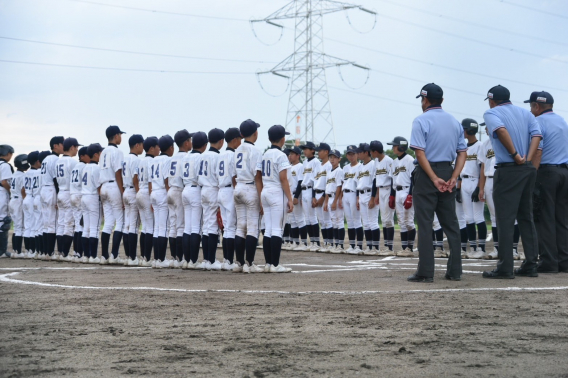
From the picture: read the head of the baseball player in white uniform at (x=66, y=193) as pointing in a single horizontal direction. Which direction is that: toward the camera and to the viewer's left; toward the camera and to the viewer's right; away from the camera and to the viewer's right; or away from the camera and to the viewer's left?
away from the camera and to the viewer's right

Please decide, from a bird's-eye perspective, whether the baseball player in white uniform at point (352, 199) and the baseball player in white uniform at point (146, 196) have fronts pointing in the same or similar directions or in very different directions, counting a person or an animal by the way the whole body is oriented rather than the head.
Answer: very different directions

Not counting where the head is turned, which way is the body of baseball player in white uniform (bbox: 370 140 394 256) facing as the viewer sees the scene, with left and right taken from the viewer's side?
facing the viewer and to the left of the viewer

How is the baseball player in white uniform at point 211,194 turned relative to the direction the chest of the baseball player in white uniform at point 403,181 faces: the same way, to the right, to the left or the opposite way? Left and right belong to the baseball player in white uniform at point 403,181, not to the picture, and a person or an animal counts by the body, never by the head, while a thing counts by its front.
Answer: the opposite way

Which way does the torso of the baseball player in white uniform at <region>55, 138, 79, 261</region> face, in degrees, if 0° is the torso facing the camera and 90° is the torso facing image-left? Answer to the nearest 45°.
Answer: approximately 225°

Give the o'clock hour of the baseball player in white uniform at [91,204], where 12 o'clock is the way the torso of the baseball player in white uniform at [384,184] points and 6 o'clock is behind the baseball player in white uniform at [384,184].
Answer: the baseball player in white uniform at [91,204] is roughly at 1 o'clock from the baseball player in white uniform at [384,184].

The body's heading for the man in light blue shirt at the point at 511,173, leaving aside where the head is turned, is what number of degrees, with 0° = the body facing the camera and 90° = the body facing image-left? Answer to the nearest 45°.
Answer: approximately 135°

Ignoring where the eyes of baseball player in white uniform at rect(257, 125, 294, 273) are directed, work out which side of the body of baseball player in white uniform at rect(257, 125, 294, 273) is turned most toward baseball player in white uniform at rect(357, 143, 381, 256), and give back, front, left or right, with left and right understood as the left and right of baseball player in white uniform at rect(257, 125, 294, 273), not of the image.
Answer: front

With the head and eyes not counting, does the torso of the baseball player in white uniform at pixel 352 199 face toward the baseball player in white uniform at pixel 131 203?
yes

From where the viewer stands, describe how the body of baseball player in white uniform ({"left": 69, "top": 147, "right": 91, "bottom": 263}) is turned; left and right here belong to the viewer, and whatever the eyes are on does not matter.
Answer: facing away from the viewer and to the right of the viewer

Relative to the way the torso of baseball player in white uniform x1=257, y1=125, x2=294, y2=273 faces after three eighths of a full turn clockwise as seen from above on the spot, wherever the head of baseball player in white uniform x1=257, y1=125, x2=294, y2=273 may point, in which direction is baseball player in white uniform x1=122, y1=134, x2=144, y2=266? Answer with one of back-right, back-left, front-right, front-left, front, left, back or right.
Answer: back-right

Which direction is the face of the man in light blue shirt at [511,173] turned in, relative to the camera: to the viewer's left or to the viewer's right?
to the viewer's left

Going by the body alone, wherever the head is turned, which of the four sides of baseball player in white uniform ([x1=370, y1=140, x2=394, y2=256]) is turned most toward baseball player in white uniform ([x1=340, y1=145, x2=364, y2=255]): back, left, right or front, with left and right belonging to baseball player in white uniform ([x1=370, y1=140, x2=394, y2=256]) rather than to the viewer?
right

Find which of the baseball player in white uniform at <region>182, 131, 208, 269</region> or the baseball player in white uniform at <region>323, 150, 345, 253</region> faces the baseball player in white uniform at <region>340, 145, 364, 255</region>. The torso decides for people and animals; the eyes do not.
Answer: the baseball player in white uniform at <region>182, 131, 208, 269</region>

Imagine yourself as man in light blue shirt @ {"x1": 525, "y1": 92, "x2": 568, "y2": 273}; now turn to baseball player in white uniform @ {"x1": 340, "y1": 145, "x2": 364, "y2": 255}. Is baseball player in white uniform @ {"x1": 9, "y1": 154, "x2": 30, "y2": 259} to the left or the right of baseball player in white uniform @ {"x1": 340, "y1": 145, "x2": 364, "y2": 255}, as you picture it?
left

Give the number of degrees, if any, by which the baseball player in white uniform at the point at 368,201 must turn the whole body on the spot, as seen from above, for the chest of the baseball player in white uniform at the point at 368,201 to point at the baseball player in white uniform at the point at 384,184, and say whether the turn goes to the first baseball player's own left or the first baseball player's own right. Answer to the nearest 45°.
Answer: approximately 90° to the first baseball player's own left

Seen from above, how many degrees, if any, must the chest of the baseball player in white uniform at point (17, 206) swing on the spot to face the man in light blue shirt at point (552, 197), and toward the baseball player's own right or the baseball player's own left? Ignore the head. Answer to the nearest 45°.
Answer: approximately 90° to the baseball player's own right

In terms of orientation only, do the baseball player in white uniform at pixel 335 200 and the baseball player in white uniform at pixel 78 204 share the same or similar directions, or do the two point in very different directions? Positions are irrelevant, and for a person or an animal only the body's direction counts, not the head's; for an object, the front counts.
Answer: very different directions

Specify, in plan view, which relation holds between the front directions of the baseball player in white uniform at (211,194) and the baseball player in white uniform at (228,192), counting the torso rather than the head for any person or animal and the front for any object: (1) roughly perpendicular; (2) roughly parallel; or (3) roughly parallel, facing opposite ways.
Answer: roughly parallel
